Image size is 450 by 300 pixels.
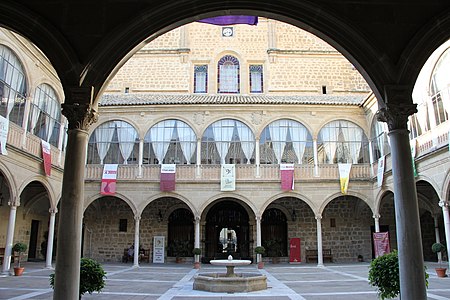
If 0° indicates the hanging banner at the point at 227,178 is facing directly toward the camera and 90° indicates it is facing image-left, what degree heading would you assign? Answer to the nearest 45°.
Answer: approximately 0°

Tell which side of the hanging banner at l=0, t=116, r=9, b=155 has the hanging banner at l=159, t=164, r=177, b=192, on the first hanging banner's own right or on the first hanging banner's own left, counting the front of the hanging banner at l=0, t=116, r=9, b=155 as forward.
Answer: on the first hanging banner's own left

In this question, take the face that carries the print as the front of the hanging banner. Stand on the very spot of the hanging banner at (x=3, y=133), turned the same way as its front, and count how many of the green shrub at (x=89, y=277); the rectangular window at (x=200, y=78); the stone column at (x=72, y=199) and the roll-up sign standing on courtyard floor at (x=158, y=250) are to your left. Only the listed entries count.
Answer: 2

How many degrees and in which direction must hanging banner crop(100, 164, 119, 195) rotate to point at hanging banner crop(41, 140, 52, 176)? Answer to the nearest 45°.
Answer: approximately 45° to its right

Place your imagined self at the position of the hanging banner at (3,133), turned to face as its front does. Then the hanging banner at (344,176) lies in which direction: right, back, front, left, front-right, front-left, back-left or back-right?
front-left

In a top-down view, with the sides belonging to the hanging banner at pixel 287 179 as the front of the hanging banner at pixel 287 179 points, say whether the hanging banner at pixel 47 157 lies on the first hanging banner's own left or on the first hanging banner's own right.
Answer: on the first hanging banner's own right

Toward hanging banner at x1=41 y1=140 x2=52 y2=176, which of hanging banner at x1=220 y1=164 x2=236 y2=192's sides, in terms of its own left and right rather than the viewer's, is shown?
right

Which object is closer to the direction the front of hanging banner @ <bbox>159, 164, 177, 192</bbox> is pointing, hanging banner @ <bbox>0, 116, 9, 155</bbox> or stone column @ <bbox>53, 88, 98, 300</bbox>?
the stone column

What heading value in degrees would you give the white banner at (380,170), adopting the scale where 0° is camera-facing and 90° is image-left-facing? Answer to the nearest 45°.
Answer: approximately 45°

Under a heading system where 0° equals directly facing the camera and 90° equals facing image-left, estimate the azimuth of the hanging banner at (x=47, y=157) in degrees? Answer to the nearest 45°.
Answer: approximately 315°

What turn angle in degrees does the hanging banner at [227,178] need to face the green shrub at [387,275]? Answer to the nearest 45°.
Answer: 0° — it already faces it

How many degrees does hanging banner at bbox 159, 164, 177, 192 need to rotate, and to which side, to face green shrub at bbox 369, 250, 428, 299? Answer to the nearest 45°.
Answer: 0° — it already faces it
